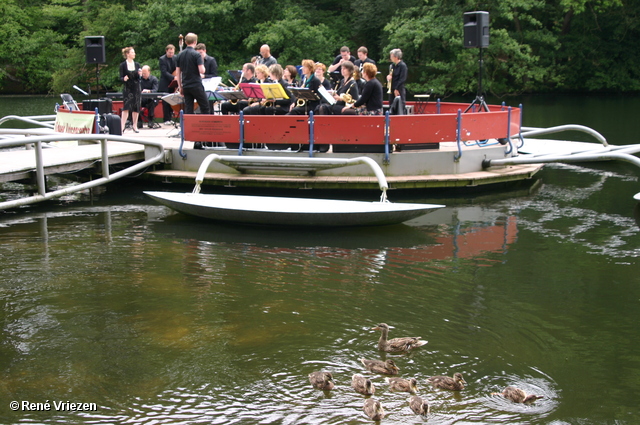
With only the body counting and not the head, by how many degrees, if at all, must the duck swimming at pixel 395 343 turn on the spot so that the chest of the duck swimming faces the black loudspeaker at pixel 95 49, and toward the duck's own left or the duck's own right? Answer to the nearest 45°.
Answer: approximately 45° to the duck's own right

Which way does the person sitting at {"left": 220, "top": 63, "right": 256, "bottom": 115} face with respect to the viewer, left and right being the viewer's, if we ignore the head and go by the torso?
facing to the left of the viewer

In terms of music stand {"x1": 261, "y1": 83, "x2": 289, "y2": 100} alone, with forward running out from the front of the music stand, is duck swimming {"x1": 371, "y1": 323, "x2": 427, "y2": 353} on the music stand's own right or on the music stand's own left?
on the music stand's own right

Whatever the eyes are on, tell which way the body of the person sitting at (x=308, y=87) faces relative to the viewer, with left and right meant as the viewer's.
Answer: facing to the left of the viewer

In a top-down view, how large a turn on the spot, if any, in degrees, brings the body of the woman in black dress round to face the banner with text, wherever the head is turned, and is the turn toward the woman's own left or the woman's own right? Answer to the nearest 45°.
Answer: approximately 45° to the woman's own right

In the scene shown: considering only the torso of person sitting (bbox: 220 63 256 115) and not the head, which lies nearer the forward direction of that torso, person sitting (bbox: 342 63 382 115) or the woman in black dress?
the woman in black dress

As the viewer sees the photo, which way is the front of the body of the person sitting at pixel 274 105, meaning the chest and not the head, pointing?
to the viewer's left

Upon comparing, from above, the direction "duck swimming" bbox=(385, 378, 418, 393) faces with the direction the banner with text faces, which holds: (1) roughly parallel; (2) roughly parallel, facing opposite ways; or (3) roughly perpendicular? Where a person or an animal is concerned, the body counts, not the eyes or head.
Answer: roughly perpendicular

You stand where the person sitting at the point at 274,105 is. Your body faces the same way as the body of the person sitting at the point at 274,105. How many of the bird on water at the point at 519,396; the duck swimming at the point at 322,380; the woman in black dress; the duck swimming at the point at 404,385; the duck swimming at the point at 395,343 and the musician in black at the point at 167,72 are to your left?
4
